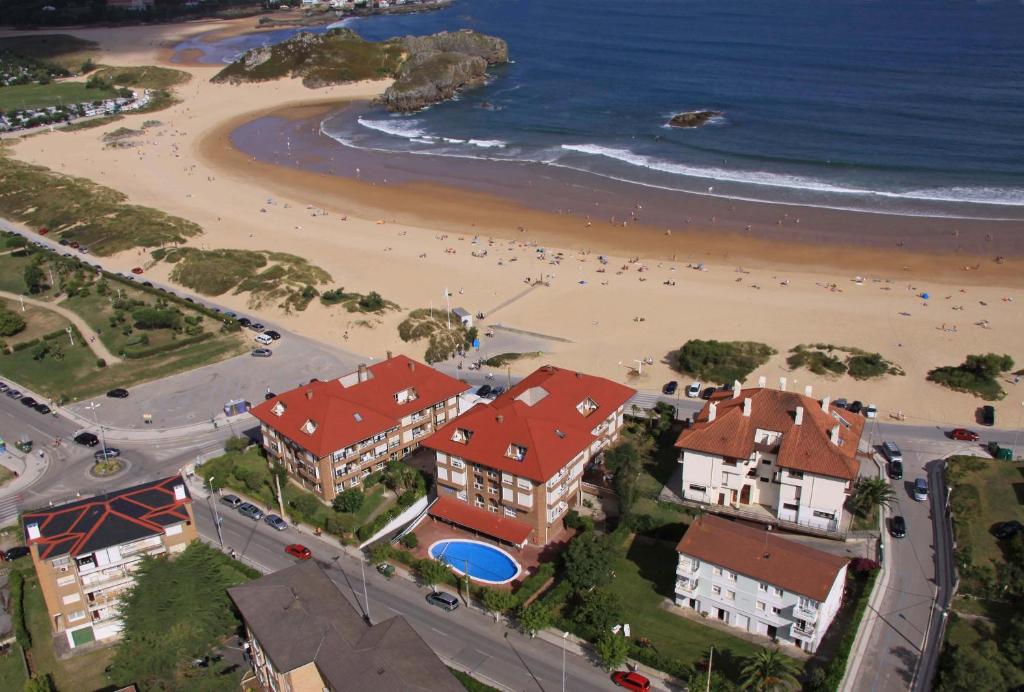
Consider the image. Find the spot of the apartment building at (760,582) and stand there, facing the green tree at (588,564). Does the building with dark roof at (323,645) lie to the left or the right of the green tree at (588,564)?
left

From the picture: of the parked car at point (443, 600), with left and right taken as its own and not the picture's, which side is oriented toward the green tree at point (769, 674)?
back

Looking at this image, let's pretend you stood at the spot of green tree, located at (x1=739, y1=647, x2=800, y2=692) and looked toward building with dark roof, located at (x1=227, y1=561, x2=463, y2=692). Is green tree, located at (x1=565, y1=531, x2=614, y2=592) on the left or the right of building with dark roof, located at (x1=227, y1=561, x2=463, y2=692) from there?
right

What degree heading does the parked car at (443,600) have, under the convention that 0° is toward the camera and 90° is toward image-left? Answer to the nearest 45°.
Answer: approximately 135°

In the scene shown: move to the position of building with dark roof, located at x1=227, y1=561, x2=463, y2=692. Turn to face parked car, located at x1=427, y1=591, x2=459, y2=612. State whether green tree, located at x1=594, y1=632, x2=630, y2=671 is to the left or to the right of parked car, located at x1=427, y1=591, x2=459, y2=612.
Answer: right

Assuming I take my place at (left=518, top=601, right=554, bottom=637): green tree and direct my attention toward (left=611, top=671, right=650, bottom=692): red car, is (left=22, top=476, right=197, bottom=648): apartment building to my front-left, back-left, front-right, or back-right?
back-right

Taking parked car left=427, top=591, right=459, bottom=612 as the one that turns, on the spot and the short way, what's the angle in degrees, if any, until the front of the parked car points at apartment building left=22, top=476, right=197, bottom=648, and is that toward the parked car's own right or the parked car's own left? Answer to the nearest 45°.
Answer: approximately 45° to the parked car's own left

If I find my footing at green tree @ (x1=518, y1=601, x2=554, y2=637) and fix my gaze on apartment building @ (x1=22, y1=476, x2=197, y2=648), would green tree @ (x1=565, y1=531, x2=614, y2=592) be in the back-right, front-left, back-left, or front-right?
back-right
